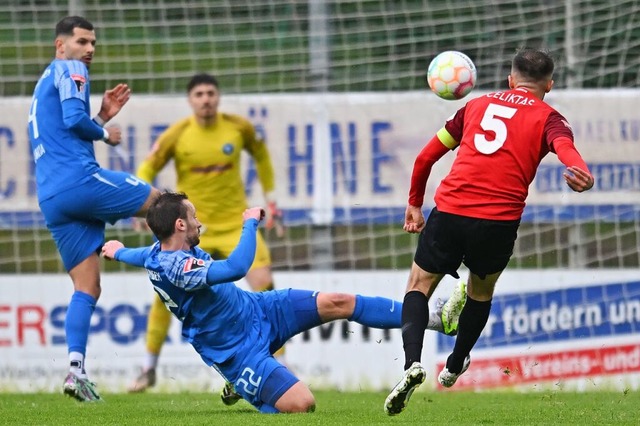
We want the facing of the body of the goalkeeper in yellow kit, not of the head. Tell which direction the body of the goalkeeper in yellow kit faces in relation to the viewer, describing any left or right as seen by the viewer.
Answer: facing the viewer

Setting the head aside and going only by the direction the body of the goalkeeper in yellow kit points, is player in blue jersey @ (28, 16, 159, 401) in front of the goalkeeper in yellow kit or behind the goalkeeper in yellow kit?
in front

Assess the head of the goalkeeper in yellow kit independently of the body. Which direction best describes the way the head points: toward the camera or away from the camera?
toward the camera

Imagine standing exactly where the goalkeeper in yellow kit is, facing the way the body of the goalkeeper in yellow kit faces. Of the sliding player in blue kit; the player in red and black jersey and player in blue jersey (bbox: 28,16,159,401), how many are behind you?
0

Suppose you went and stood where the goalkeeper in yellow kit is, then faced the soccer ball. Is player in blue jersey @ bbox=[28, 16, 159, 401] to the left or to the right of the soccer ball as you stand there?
right

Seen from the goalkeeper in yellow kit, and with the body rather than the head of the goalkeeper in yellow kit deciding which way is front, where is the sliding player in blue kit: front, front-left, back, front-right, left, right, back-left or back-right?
front

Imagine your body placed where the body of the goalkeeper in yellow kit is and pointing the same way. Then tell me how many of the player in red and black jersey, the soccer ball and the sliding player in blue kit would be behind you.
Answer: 0

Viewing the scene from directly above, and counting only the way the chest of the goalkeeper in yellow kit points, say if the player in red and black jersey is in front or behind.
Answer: in front

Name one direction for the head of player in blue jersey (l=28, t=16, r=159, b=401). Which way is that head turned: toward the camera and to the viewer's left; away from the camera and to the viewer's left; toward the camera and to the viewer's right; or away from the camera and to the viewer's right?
toward the camera and to the viewer's right

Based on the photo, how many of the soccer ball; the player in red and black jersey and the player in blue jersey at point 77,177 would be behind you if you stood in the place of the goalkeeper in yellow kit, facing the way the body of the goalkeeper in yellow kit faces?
0

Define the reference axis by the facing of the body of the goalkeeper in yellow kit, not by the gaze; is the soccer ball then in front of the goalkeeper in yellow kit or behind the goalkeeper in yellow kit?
in front

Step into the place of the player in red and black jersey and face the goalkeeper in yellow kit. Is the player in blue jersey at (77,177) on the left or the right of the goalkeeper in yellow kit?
left

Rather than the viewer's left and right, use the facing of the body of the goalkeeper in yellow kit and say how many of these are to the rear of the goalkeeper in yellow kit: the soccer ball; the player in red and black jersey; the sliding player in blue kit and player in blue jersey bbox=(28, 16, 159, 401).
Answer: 0
